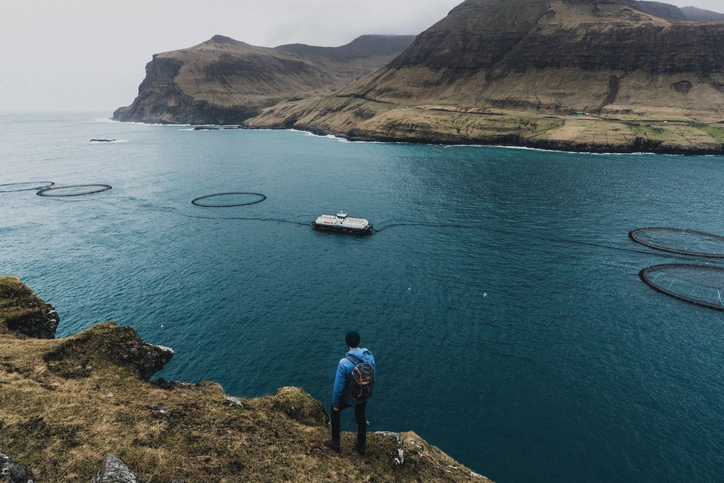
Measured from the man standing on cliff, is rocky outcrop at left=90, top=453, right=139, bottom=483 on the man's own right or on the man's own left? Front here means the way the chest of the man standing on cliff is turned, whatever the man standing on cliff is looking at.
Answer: on the man's own left

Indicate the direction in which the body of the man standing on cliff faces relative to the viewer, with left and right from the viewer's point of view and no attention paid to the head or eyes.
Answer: facing away from the viewer and to the left of the viewer

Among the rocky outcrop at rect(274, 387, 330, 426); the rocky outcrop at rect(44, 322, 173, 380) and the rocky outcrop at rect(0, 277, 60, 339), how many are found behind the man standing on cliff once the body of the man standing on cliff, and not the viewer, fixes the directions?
0

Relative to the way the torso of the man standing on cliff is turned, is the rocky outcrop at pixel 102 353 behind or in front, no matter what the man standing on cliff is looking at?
in front

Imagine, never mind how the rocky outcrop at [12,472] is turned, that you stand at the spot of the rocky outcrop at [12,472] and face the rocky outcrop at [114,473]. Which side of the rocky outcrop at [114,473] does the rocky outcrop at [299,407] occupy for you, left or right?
left

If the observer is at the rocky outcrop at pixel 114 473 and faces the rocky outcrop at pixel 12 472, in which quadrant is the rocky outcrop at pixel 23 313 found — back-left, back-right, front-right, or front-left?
front-right

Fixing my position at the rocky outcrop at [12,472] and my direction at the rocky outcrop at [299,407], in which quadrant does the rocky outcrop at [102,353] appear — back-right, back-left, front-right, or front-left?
front-left

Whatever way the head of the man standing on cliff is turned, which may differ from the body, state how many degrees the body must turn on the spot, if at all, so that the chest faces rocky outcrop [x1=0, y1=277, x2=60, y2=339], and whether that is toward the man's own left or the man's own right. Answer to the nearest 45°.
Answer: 0° — they already face it

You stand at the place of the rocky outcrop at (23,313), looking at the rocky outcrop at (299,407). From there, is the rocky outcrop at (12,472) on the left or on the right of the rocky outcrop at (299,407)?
right

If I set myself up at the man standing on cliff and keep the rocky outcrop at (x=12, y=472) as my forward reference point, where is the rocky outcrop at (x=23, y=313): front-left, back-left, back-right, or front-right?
front-right

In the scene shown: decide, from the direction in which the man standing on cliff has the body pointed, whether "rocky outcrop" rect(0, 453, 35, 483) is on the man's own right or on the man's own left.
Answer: on the man's own left

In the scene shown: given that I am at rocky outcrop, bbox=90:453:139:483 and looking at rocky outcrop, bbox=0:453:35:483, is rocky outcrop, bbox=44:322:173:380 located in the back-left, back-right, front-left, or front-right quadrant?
front-right
